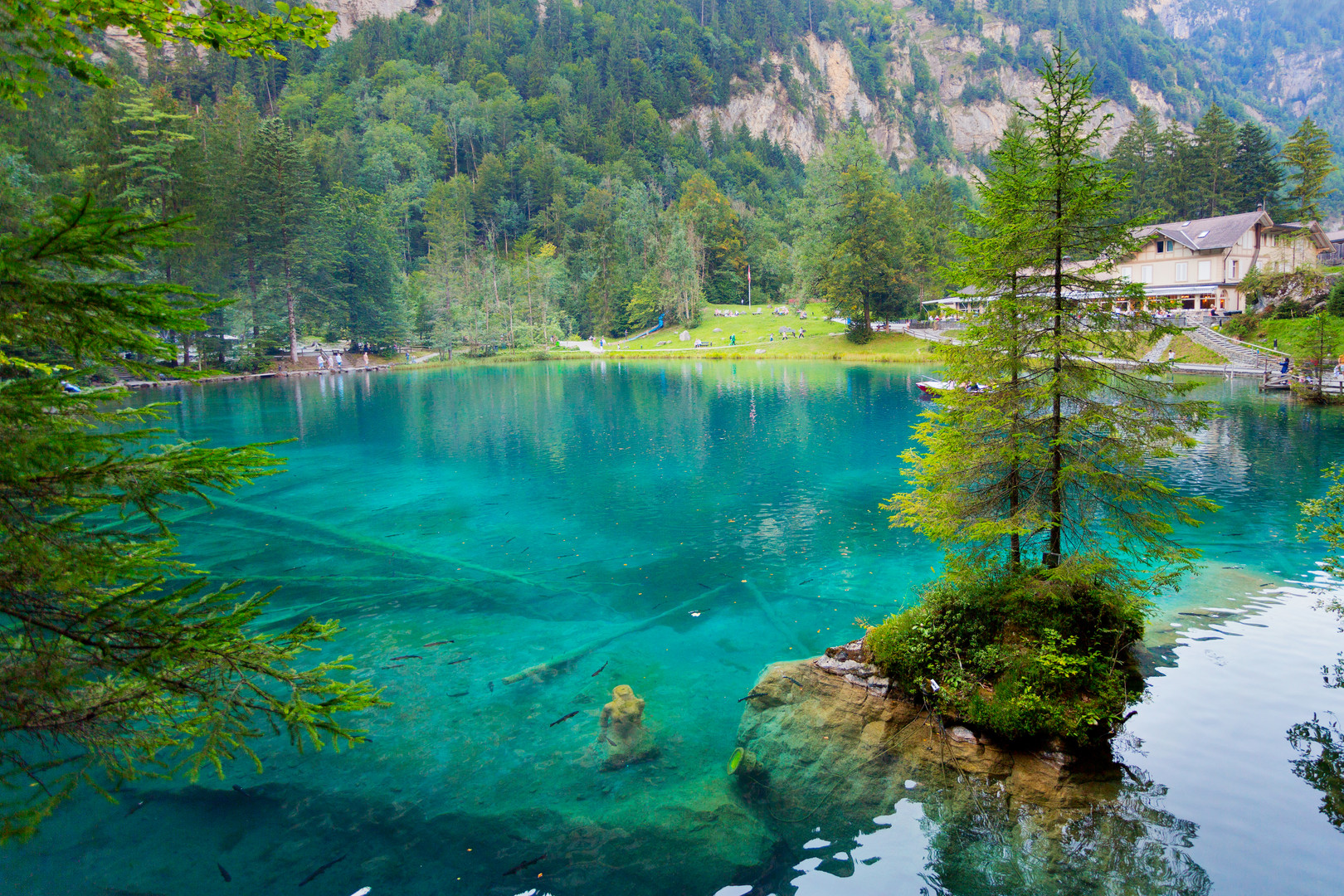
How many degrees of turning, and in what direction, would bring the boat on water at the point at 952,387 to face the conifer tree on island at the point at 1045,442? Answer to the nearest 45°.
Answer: approximately 90° to its left

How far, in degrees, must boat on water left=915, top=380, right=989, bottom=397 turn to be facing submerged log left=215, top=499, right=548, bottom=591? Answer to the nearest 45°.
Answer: approximately 90° to its left

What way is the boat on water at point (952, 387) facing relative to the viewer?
to the viewer's left

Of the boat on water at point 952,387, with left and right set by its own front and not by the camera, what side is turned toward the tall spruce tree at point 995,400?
left

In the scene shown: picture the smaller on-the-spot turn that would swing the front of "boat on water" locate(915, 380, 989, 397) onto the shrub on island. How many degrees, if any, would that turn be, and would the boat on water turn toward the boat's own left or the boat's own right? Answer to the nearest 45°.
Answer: approximately 90° to the boat's own left
